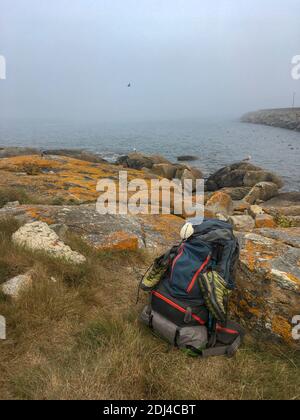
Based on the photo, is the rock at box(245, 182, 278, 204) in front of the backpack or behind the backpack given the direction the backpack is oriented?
behind

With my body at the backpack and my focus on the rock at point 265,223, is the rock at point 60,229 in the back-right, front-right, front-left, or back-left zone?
front-left

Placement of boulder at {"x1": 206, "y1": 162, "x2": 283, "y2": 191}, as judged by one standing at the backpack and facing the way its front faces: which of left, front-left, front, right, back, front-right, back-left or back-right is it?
back-right

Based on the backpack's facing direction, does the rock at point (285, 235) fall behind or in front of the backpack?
behind

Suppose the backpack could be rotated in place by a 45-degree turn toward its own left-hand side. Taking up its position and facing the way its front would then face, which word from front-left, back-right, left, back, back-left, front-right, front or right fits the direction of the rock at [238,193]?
back

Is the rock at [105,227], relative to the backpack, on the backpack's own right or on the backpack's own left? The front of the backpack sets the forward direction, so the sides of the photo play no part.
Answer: on the backpack's own right

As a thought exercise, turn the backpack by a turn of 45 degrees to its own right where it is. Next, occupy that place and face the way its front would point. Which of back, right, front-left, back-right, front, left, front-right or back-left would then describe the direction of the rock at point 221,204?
right

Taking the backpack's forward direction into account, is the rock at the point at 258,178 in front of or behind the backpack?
behind

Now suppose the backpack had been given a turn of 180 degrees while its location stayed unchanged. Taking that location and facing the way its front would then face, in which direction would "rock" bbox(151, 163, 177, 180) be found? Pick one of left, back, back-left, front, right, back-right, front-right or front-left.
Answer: front-left

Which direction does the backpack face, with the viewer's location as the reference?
facing the viewer and to the left of the viewer

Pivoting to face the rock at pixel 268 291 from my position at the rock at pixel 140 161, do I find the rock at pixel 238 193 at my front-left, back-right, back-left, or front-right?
front-left

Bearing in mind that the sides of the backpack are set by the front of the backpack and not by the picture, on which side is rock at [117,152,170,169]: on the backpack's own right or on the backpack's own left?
on the backpack's own right

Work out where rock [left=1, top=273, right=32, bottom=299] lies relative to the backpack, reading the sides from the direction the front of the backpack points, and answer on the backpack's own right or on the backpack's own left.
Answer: on the backpack's own right
